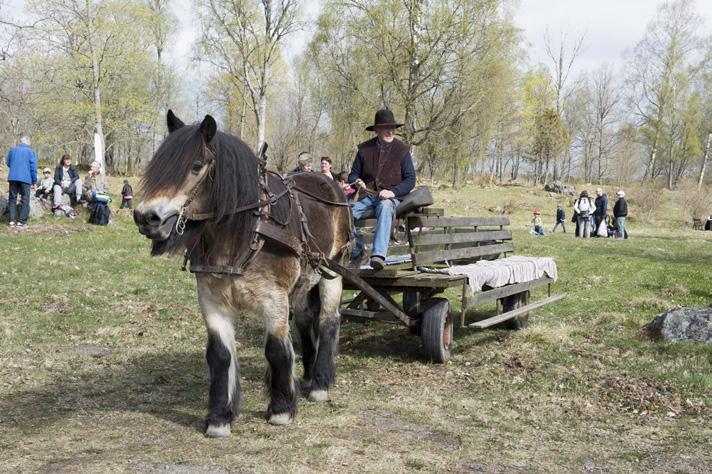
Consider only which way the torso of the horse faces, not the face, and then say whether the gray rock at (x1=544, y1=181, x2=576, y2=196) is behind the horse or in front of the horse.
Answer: behind

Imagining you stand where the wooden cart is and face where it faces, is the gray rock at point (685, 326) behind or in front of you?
behind

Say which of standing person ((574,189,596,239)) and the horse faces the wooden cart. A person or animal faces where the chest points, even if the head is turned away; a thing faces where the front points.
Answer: the standing person

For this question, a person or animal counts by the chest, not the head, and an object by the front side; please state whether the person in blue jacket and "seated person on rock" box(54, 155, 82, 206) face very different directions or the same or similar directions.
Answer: very different directions

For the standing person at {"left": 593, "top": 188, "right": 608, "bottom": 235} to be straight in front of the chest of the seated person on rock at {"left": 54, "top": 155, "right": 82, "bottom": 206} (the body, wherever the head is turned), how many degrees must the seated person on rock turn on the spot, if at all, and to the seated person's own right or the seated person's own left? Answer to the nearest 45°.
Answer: approximately 90° to the seated person's own left

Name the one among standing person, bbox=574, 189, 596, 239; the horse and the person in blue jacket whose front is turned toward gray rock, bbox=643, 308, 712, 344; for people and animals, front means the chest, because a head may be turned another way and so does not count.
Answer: the standing person

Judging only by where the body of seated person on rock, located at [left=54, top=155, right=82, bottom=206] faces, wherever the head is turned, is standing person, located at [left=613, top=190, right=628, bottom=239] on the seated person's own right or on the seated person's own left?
on the seated person's own left
